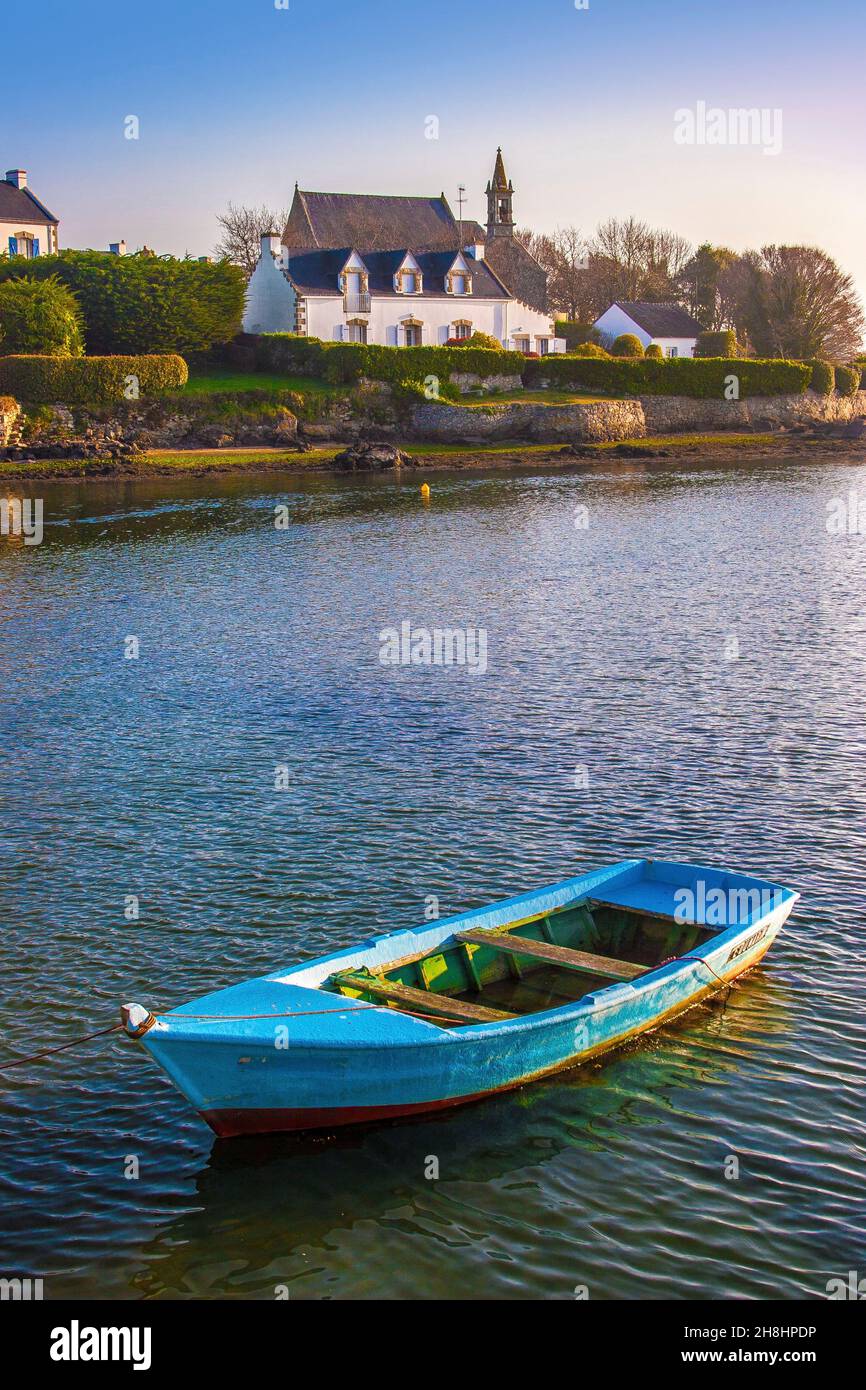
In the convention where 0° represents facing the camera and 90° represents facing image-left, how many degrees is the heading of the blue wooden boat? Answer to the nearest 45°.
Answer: approximately 45°

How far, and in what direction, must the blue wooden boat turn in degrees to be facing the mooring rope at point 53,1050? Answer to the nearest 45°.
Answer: approximately 45° to its right
